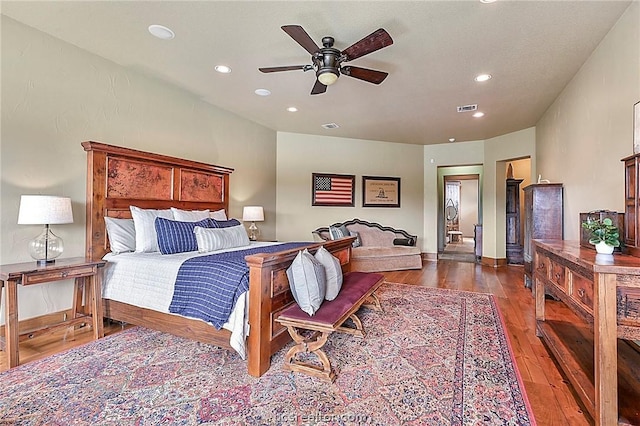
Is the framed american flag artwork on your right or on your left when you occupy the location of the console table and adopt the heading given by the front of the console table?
on your right

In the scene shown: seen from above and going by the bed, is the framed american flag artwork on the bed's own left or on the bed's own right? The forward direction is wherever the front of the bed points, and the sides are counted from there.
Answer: on the bed's own left

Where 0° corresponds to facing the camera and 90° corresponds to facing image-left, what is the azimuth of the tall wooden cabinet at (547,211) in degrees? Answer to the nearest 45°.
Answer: approximately 90°

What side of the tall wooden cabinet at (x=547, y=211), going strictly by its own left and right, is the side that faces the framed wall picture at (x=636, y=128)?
left

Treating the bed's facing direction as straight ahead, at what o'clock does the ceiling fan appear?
The ceiling fan is roughly at 12 o'clock from the bed.

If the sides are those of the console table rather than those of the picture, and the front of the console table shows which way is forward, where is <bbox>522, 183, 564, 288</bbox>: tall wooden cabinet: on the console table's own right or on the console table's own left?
on the console table's own right

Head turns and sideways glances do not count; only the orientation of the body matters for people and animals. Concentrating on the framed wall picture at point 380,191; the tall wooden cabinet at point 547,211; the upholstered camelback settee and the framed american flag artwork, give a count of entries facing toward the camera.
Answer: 3

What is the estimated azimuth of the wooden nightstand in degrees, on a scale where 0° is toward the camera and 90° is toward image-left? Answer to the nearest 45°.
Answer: approximately 315°
